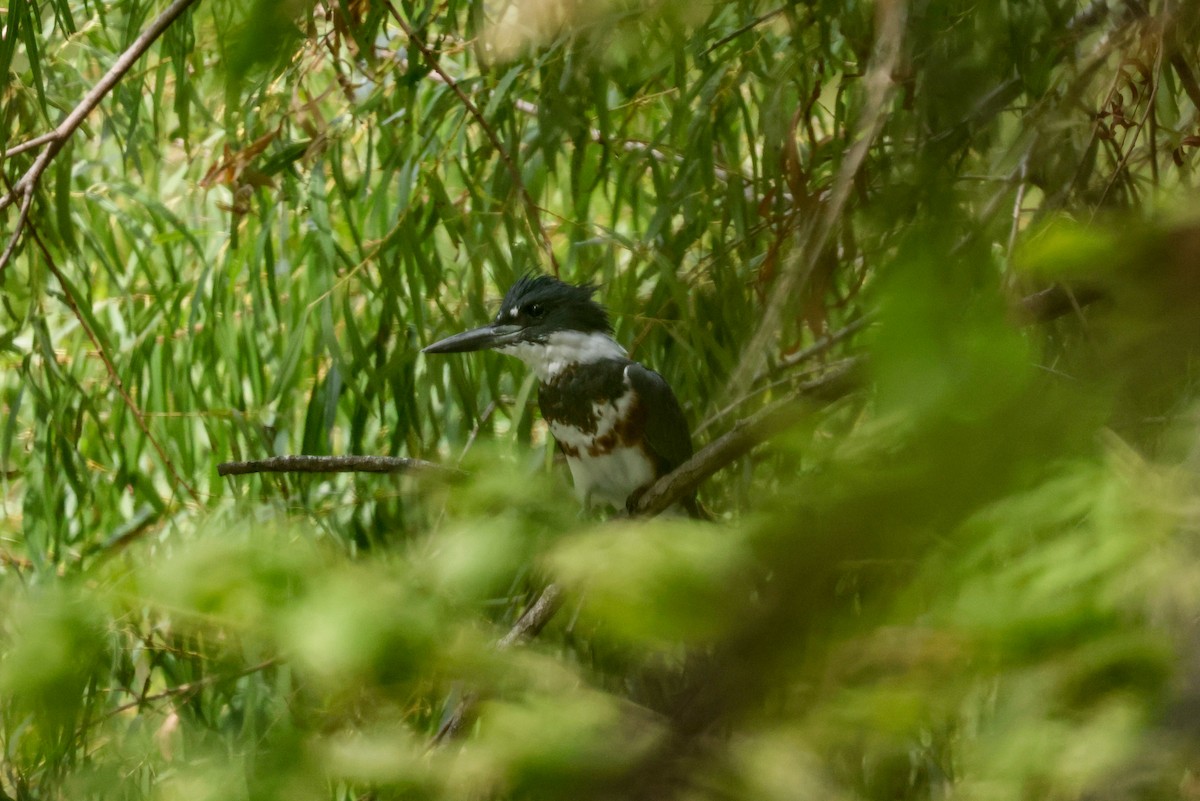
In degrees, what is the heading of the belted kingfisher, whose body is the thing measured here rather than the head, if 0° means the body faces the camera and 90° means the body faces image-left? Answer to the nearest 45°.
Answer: approximately 45°

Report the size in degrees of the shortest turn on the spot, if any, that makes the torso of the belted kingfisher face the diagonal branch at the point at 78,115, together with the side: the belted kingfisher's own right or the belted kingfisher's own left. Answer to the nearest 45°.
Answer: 0° — it already faces it

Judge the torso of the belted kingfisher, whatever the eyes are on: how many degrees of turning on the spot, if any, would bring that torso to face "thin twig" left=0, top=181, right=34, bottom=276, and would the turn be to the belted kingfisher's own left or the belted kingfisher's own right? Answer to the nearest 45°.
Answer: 0° — it already faces it

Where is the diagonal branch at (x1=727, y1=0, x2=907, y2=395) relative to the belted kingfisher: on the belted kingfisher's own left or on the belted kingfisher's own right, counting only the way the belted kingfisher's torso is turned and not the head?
on the belted kingfisher's own left
